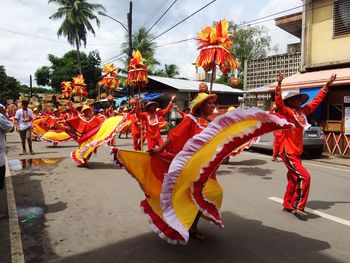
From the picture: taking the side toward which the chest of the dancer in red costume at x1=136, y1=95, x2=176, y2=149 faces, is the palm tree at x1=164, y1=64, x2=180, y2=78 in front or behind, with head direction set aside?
behind

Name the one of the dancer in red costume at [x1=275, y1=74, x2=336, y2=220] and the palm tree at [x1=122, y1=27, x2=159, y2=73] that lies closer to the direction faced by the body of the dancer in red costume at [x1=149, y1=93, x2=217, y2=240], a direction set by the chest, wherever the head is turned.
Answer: the dancer in red costume

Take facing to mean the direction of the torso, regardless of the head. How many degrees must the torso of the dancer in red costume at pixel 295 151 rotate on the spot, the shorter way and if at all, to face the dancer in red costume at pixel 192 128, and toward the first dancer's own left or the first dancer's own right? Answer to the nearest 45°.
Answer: approximately 90° to the first dancer's own right

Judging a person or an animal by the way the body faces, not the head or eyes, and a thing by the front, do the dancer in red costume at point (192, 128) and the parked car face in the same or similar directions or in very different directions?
very different directions

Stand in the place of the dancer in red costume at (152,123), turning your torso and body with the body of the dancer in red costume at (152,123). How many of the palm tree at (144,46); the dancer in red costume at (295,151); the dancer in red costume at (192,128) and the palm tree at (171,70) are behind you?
2

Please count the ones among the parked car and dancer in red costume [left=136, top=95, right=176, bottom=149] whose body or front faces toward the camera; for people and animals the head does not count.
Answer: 1

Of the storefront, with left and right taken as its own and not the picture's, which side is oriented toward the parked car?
front

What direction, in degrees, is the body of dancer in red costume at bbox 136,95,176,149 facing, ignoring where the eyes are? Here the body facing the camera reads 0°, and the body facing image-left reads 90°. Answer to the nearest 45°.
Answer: approximately 0°
